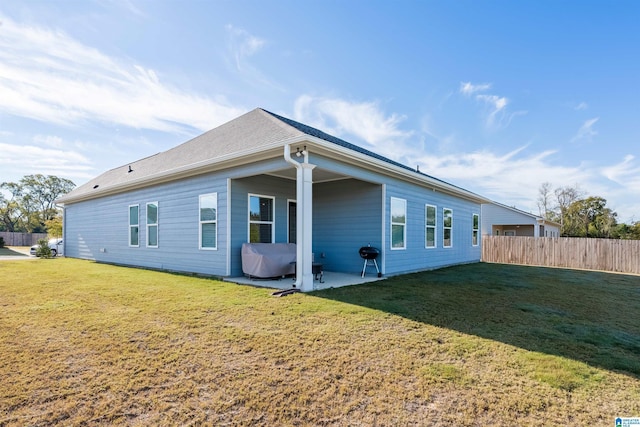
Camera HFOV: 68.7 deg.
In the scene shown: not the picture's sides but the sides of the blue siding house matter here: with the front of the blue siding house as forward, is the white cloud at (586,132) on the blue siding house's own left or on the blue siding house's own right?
on the blue siding house's own right

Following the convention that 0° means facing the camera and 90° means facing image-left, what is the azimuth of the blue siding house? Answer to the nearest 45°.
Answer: approximately 135°

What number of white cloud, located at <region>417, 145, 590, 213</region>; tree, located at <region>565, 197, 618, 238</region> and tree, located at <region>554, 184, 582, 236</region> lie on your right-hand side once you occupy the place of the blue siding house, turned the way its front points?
3

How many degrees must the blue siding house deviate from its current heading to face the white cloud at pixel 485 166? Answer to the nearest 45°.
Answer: approximately 90° to its right

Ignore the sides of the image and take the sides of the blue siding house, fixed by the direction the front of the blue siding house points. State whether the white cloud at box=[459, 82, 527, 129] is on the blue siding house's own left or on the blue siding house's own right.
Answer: on the blue siding house's own right

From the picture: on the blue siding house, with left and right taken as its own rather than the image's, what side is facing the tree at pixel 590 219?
right

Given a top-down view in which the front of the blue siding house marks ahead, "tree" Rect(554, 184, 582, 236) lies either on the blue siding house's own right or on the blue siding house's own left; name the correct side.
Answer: on the blue siding house's own right

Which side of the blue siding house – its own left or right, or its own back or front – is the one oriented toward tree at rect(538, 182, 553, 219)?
right

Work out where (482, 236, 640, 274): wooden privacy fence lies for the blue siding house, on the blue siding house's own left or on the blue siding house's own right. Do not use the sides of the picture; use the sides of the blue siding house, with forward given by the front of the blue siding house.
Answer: on the blue siding house's own right
